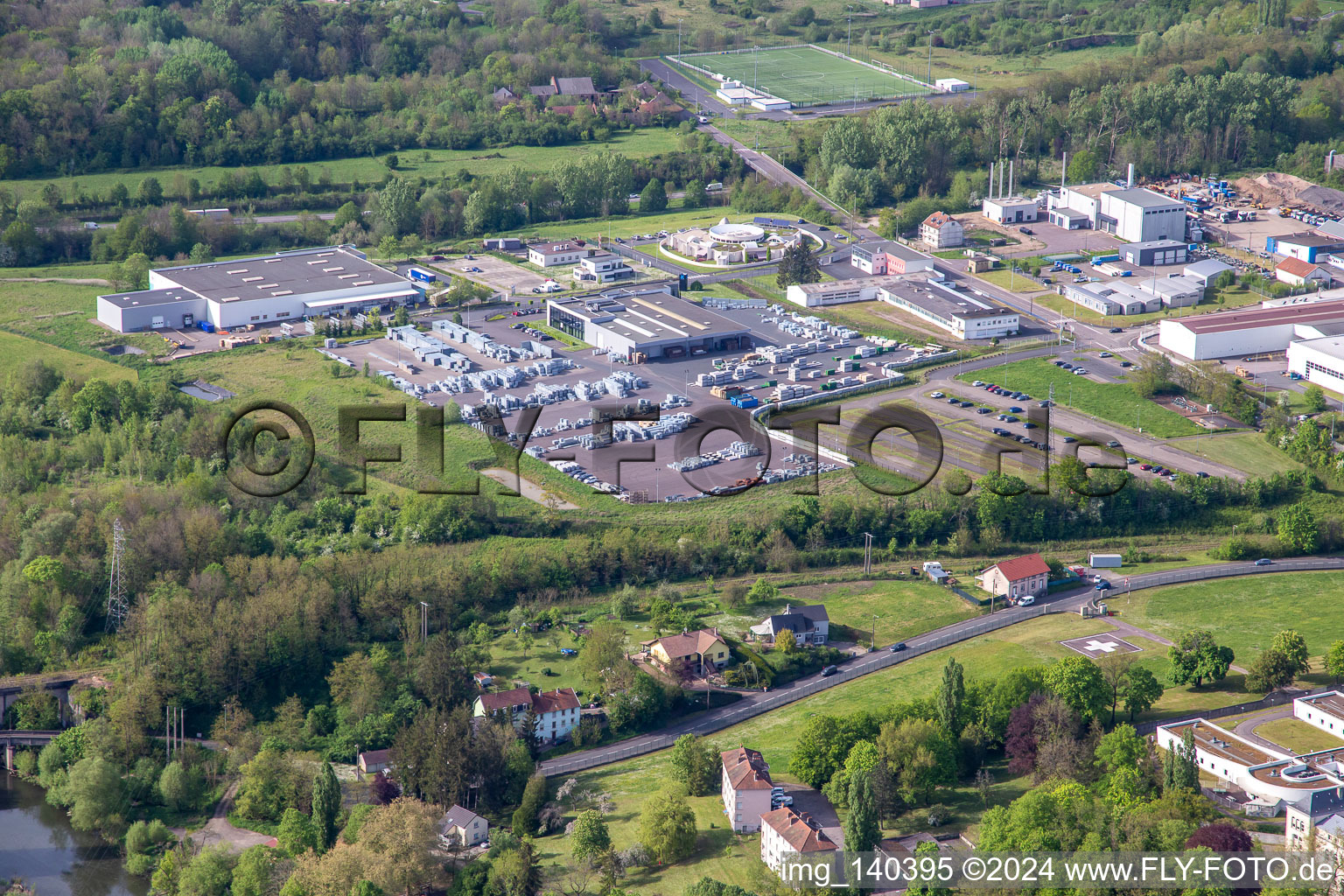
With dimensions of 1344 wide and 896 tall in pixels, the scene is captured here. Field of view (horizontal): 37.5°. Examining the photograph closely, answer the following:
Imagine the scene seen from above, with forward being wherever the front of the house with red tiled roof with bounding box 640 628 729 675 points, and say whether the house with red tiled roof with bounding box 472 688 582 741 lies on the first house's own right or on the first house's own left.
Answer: on the first house's own right

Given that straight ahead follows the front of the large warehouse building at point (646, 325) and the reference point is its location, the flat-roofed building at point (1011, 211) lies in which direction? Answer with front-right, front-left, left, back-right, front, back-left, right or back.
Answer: back

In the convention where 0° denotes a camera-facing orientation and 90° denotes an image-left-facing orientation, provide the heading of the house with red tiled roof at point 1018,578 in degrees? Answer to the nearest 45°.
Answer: approximately 315°

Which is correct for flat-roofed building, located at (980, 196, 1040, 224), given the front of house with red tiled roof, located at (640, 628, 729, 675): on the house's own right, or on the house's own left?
on the house's own left

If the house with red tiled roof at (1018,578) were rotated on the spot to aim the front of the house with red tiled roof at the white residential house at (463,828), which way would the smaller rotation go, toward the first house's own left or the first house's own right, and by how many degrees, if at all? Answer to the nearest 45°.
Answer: approximately 90° to the first house's own right

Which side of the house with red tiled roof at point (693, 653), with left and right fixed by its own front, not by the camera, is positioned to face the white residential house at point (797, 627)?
left

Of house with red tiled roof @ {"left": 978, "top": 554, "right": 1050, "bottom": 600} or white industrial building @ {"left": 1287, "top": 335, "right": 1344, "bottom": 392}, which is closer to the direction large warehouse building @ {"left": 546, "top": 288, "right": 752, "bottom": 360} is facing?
the house with red tiled roof
